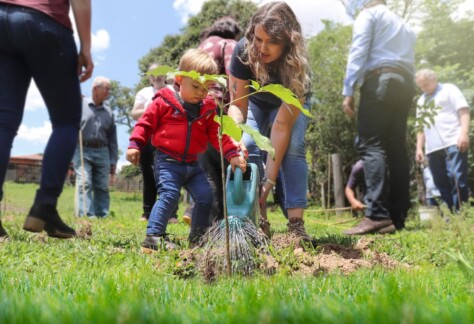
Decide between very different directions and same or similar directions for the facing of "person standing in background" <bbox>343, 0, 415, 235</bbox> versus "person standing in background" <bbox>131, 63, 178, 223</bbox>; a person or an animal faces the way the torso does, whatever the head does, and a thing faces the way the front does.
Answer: very different directions

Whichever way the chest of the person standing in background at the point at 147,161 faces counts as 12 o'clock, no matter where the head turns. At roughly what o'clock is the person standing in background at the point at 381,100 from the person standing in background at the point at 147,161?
the person standing in background at the point at 381,100 is roughly at 10 o'clock from the person standing in background at the point at 147,161.

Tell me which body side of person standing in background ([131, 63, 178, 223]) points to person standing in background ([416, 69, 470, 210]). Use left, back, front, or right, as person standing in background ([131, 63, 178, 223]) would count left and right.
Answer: left

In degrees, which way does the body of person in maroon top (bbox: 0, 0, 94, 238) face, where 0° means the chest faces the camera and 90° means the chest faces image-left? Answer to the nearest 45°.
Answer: approximately 225°

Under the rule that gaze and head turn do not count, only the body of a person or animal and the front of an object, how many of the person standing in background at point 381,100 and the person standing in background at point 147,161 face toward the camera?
1

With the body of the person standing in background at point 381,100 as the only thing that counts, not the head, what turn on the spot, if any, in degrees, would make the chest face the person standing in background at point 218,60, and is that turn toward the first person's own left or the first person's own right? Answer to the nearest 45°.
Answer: approximately 90° to the first person's own left

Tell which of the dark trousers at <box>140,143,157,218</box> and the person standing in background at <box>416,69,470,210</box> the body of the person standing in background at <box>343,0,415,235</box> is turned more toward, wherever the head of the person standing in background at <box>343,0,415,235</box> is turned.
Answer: the dark trousers

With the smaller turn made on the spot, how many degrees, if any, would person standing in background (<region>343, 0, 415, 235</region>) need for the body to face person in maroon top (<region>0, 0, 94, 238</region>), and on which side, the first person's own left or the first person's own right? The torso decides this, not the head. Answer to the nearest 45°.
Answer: approximately 90° to the first person's own left

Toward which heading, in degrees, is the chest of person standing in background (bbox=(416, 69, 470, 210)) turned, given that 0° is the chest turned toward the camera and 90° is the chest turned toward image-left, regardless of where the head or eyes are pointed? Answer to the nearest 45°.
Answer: approximately 45°
